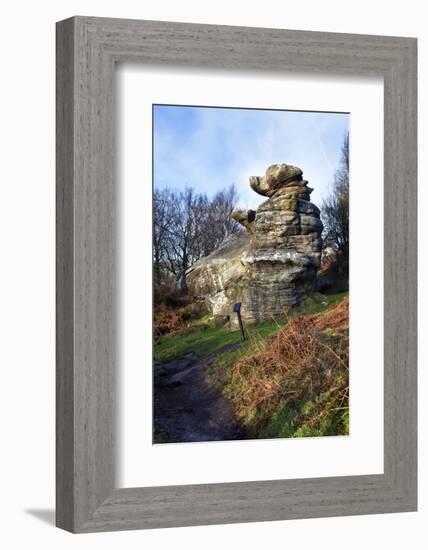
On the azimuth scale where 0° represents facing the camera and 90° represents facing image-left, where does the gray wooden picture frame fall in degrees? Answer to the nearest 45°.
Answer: approximately 315°
